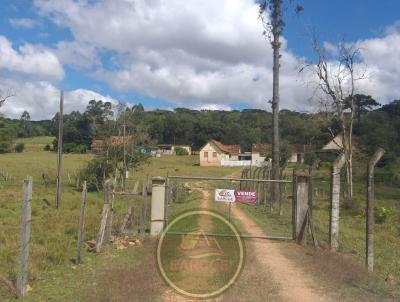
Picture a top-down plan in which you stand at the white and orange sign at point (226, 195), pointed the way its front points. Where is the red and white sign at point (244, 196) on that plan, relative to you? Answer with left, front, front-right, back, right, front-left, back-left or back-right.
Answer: left

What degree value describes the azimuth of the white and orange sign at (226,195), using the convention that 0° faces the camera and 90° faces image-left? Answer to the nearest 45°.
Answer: approximately 0°

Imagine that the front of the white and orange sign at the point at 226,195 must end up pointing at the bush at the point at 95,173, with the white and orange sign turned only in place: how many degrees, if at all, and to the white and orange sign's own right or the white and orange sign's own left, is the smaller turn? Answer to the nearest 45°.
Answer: approximately 135° to the white and orange sign's own right

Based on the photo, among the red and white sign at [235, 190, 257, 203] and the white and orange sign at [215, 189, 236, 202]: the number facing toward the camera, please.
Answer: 2

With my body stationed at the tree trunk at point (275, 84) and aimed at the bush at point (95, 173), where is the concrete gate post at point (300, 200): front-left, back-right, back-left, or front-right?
back-left

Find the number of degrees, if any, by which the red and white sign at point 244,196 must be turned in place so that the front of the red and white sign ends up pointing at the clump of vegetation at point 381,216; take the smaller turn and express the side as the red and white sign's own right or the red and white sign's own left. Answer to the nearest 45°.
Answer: approximately 135° to the red and white sign's own left

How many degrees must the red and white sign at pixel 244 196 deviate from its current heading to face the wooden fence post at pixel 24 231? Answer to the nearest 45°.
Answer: approximately 45° to its right

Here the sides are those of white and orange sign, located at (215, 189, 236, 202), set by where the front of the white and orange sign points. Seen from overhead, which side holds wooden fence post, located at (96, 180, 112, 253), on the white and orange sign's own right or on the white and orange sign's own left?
on the white and orange sign's own right

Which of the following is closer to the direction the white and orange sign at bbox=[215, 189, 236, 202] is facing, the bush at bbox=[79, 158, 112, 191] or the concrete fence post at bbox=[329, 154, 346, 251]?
the concrete fence post

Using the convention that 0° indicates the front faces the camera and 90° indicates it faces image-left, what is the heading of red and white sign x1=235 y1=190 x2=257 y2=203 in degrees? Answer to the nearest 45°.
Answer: approximately 0°

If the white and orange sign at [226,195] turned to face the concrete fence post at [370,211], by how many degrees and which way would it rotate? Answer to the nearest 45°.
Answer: approximately 45° to its left
